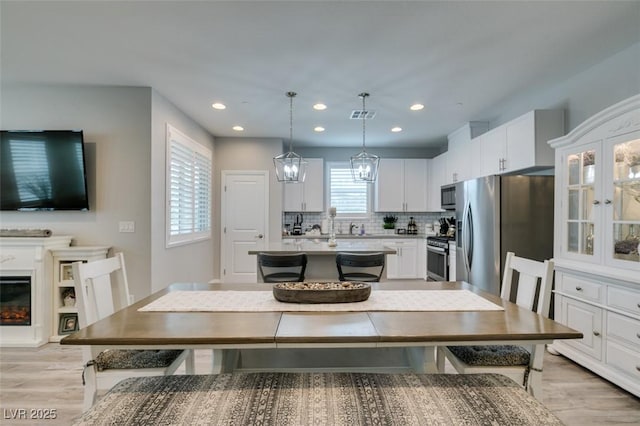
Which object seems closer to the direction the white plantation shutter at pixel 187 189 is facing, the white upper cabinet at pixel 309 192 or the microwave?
the microwave

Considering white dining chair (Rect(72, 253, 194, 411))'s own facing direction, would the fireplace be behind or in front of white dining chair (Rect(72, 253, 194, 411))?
behind

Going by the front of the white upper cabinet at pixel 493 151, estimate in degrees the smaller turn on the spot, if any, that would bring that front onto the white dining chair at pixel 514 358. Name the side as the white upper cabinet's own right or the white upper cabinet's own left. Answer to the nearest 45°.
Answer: approximately 45° to the white upper cabinet's own left

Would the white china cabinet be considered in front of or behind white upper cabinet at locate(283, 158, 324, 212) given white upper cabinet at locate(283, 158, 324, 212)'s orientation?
in front

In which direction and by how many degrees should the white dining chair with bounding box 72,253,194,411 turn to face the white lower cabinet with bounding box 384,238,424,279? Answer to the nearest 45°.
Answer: approximately 90° to its left

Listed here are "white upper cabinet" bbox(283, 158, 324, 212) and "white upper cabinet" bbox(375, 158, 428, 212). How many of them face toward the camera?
2

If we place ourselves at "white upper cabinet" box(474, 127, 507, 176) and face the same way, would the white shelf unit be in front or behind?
in front

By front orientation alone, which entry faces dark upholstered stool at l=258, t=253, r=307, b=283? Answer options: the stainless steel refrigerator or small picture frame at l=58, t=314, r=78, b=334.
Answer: the stainless steel refrigerator

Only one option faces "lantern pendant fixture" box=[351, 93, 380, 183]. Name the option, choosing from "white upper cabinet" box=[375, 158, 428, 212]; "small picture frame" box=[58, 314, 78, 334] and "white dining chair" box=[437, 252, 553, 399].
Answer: the white upper cabinet

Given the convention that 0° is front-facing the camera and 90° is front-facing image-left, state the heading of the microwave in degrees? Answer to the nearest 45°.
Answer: approximately 45°

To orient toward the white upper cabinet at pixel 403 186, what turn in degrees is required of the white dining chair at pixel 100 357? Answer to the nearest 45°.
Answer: approximately 90° to its left
